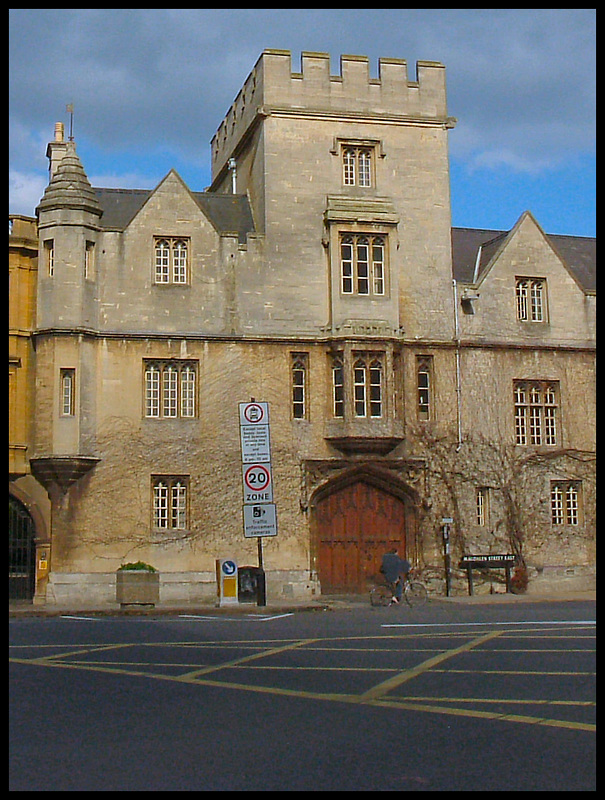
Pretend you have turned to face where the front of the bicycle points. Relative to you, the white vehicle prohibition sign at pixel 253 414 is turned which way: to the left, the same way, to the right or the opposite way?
to the right

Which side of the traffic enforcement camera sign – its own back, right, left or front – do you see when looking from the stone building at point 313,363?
back

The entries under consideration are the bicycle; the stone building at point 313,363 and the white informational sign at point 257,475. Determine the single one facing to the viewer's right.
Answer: the bicycle

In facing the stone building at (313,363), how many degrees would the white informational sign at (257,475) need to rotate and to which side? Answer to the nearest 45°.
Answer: approximately 180°

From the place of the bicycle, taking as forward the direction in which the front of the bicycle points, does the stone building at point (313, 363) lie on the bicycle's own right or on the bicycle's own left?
on the bicycle's own left

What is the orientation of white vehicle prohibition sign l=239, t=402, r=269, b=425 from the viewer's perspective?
toward the camera

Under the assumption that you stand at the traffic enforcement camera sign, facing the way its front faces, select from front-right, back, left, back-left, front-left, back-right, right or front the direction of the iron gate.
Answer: back-right

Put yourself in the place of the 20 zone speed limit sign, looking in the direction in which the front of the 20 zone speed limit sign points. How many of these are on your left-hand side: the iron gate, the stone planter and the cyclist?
1

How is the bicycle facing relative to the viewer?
to the viewer's right

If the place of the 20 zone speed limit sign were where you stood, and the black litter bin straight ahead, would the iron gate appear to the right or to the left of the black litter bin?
left

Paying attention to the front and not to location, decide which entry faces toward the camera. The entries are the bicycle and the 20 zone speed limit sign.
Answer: the 20 zone speed limit sign

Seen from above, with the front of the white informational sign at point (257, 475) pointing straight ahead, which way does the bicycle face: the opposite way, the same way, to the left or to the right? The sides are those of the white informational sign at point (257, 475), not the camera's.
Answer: to the left

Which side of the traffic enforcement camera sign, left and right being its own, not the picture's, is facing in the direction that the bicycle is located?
left

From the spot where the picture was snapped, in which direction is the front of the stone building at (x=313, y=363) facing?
facing the viewer

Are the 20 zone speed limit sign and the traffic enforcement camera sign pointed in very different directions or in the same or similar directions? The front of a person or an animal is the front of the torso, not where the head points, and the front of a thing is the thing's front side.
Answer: same or similar directions
